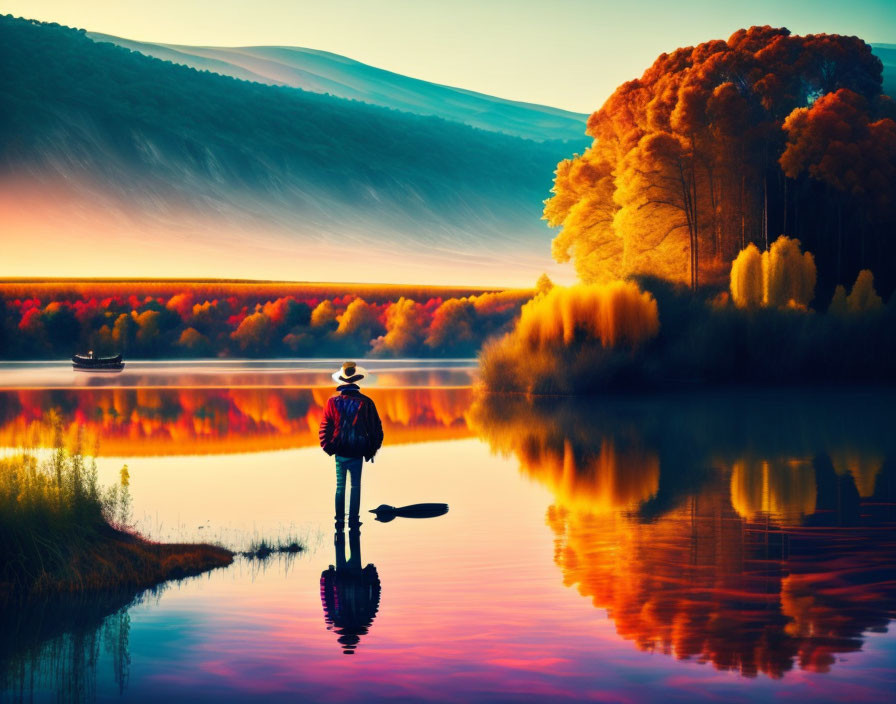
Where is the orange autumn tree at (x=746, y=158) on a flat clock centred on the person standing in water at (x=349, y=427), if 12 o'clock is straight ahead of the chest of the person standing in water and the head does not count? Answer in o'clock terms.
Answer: The orange autumn tree is roughly at 1 o'clock from the person standing in water.

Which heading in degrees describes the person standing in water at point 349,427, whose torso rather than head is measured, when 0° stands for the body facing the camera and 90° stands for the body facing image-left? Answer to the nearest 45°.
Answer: approximately 180°

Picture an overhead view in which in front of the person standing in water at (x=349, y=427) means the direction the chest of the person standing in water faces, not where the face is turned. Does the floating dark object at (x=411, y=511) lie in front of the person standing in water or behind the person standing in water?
in front

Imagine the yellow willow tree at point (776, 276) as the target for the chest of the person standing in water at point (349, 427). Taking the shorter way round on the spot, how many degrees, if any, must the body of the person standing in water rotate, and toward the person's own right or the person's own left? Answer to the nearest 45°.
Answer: approximately 45° to the person's own right
